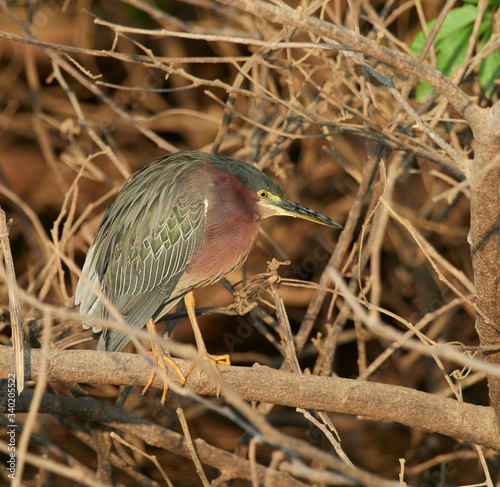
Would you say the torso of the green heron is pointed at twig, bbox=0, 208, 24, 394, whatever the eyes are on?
no

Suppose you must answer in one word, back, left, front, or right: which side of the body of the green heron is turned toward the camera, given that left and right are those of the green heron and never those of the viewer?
right
